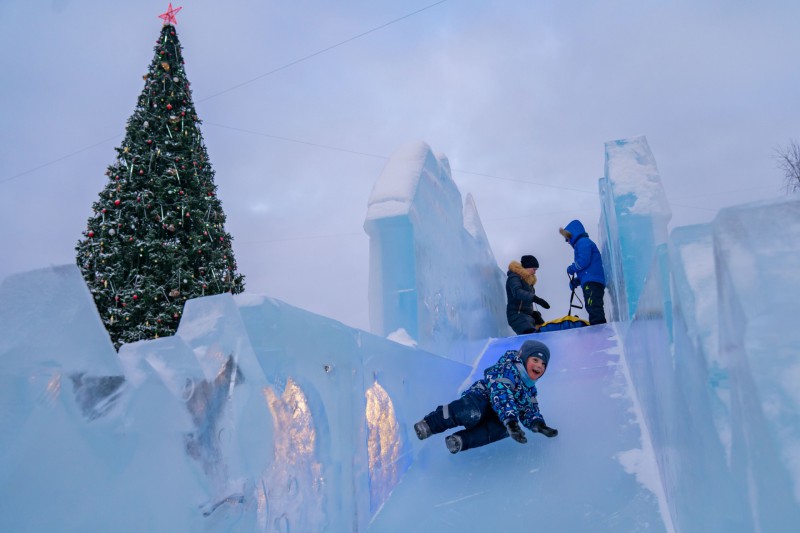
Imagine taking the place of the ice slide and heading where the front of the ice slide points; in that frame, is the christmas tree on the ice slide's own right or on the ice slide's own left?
on the ice slide's own right

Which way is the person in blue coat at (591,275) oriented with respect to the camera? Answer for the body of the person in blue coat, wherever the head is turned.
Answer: to the viewer's left

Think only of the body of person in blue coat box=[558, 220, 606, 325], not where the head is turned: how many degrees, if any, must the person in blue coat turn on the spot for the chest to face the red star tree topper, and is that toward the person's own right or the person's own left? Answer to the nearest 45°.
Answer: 0° — they already face it

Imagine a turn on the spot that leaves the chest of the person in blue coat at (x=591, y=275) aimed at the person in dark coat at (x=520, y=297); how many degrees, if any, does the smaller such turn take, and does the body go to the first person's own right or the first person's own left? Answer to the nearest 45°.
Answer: approximately 45° to the first person's own right

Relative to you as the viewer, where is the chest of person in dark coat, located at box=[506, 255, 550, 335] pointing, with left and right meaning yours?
facing to the right of the viewer

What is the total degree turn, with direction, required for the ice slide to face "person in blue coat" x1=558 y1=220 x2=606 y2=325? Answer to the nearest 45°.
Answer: approximately 180°

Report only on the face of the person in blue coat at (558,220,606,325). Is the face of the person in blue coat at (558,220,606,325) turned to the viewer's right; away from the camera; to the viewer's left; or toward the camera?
to the viewer's left

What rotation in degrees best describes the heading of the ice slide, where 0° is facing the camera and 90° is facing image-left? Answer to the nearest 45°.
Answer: approximately 0°

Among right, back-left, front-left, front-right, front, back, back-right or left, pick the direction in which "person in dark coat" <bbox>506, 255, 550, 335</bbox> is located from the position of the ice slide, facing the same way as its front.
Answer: back

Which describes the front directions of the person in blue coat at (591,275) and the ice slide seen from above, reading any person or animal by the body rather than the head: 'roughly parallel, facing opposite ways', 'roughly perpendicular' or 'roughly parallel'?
roughly perpendicular

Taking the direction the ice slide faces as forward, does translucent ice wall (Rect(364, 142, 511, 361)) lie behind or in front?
behind
